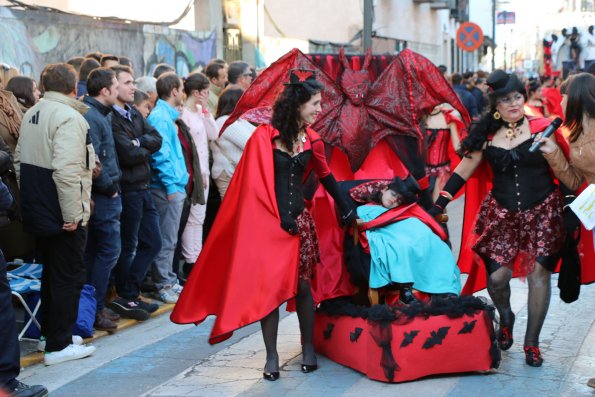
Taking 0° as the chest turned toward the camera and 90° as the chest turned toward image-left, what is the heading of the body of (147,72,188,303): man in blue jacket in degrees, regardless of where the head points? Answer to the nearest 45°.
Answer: approximately 270°

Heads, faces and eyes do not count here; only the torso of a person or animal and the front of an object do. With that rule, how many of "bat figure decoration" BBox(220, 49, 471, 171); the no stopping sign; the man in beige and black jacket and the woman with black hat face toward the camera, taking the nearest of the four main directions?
3

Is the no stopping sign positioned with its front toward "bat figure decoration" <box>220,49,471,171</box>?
yes

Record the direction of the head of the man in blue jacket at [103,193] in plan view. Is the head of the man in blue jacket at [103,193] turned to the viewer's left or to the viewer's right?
to the viewer's right

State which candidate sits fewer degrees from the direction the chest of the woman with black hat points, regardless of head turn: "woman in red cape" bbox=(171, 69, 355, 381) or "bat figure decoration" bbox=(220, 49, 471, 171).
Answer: the woman in red cape

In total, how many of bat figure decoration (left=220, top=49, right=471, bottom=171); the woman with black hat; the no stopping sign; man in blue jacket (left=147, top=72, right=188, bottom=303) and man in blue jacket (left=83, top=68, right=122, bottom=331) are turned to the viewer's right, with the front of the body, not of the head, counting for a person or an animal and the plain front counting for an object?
2

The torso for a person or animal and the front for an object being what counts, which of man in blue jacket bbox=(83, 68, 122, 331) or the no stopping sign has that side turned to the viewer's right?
the man in blue jacket

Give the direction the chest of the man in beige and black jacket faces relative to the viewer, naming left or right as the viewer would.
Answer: facing away from the viewer and to the right of the viewer

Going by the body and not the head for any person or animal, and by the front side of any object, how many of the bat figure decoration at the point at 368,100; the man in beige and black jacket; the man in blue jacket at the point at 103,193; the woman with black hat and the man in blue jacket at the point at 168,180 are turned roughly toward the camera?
2
